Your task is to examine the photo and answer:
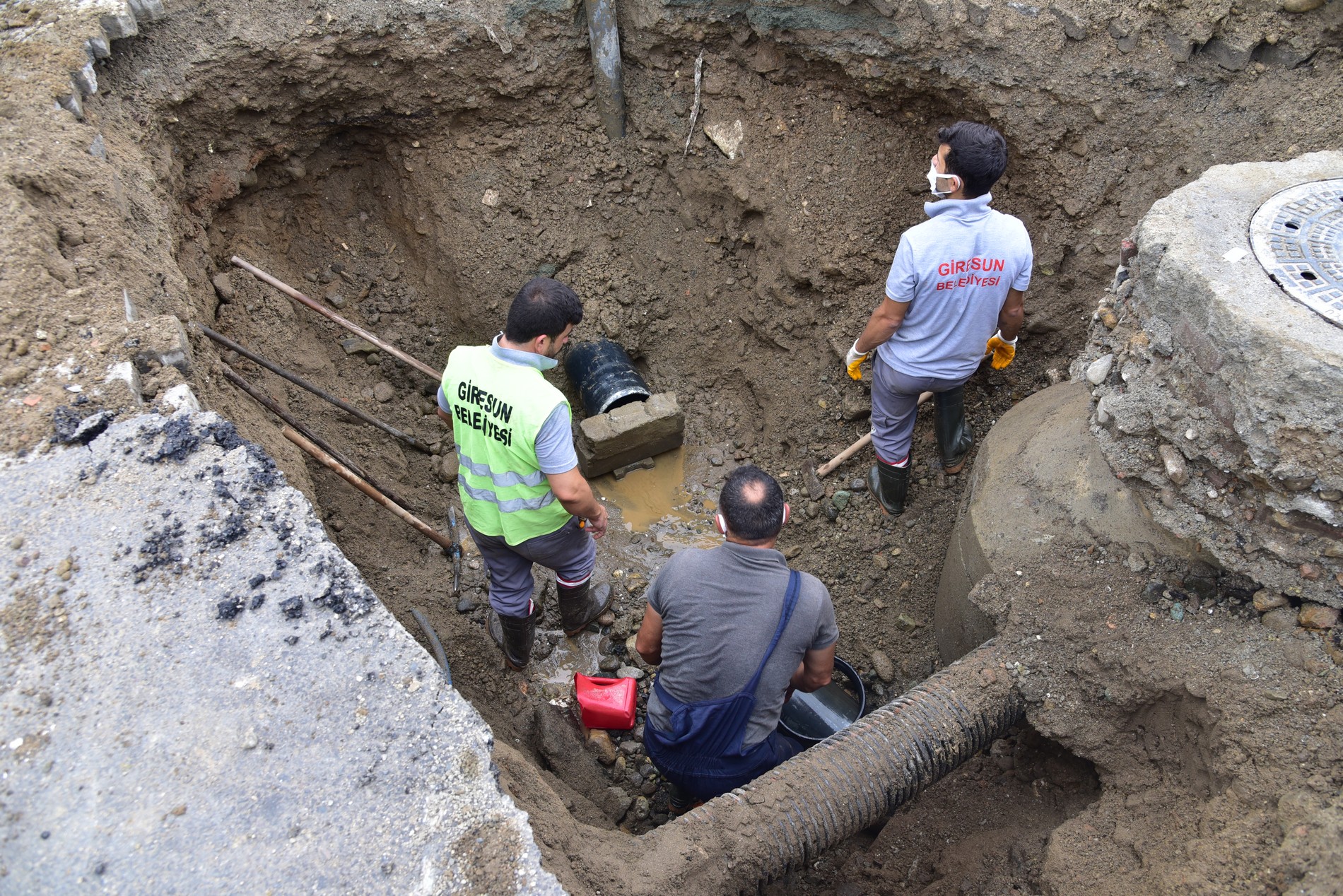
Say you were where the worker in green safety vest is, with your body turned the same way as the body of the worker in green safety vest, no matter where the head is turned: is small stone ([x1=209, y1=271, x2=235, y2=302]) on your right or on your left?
on your left

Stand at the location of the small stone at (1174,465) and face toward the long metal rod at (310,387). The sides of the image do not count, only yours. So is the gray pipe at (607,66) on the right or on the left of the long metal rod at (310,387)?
right

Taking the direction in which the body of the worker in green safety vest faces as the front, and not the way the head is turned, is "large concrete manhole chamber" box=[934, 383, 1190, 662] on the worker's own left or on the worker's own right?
on the worker's own right

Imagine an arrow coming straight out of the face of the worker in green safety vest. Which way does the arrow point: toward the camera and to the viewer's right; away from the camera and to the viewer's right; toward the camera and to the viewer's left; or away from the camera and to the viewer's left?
away from the camera and to the viewer's right

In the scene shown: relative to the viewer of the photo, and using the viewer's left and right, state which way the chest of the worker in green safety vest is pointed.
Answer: facing away from the viewer and to the right of the viewer

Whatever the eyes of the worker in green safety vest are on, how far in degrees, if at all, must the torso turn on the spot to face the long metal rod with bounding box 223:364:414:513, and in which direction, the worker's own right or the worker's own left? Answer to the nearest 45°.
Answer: approximately 90° to the worker's own left

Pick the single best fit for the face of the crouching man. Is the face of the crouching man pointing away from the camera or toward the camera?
away from the camera

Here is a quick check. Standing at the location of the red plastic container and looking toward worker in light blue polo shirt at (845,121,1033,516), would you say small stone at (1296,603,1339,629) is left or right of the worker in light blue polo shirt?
right

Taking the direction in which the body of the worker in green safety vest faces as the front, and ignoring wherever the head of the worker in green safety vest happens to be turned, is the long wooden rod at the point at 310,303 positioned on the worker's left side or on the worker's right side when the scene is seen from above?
on the worker's left side

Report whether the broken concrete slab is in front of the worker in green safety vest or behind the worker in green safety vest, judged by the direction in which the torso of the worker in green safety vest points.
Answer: behind

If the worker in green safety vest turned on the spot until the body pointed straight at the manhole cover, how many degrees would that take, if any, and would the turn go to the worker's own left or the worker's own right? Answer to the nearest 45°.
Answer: approximately 45° to the worker's own right

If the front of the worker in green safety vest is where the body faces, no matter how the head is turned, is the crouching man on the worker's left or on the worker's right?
on the worker's right
